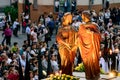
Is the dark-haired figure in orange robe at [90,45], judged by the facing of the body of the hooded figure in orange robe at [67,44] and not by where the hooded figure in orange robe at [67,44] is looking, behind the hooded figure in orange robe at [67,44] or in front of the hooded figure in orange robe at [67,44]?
in front

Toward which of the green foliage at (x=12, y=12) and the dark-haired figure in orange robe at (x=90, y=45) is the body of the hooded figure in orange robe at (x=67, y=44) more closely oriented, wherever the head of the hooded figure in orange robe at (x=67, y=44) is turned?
the dark-haired figure in orange robe

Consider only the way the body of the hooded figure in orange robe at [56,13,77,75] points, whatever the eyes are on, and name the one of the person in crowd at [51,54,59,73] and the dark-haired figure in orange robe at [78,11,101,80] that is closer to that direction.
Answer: the dark-haired figure in orange robe

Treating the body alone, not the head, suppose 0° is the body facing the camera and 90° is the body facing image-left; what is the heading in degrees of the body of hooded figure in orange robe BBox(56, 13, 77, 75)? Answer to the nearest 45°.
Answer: approximately 315°
